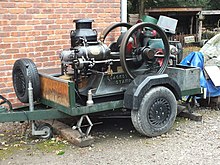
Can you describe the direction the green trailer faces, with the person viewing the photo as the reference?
facing the viewer and to the left of the viewer

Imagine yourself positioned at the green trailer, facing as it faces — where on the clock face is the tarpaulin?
The tarpaulin is roughly at 6 o'clock from the green trailer.
